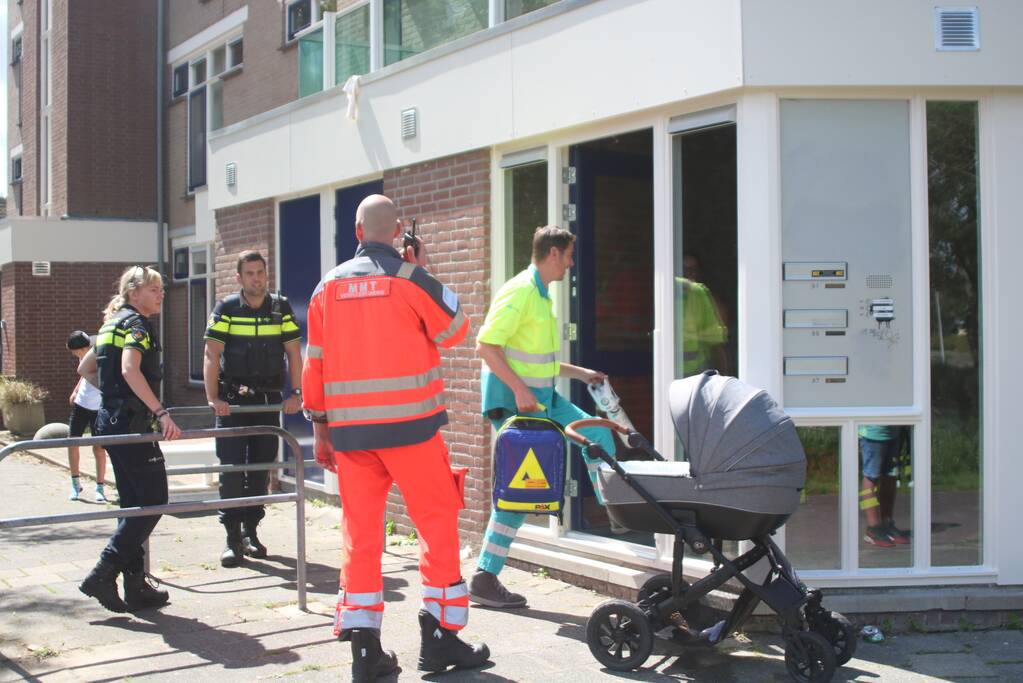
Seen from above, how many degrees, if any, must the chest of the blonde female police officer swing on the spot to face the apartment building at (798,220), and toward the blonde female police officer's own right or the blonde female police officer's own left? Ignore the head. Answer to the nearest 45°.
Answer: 0° — they already face it

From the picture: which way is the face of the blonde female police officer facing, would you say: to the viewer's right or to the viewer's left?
to the viewer's right

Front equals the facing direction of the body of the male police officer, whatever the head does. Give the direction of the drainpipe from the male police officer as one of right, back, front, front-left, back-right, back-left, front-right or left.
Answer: back

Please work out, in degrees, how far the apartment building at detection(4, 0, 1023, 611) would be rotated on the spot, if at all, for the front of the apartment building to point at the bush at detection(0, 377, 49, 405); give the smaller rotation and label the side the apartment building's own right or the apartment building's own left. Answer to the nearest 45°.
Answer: approximately 90° to the apartment building's own right

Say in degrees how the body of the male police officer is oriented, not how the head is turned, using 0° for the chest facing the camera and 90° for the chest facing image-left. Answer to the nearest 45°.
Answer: approximately 0°

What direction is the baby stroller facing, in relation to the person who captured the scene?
facing to the right of the viewer

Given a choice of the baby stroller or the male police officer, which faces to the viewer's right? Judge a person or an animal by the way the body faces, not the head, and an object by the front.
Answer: the baby stroller

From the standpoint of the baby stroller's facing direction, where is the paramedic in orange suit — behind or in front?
behind

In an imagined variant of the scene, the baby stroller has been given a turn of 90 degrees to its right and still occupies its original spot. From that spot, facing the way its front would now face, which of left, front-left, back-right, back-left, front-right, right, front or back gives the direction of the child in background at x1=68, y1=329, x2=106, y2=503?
back-right

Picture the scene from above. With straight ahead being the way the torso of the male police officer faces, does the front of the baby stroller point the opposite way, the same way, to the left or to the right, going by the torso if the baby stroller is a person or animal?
to the left

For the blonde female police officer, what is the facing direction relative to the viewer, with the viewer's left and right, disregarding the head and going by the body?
facing to the right of the viewer
